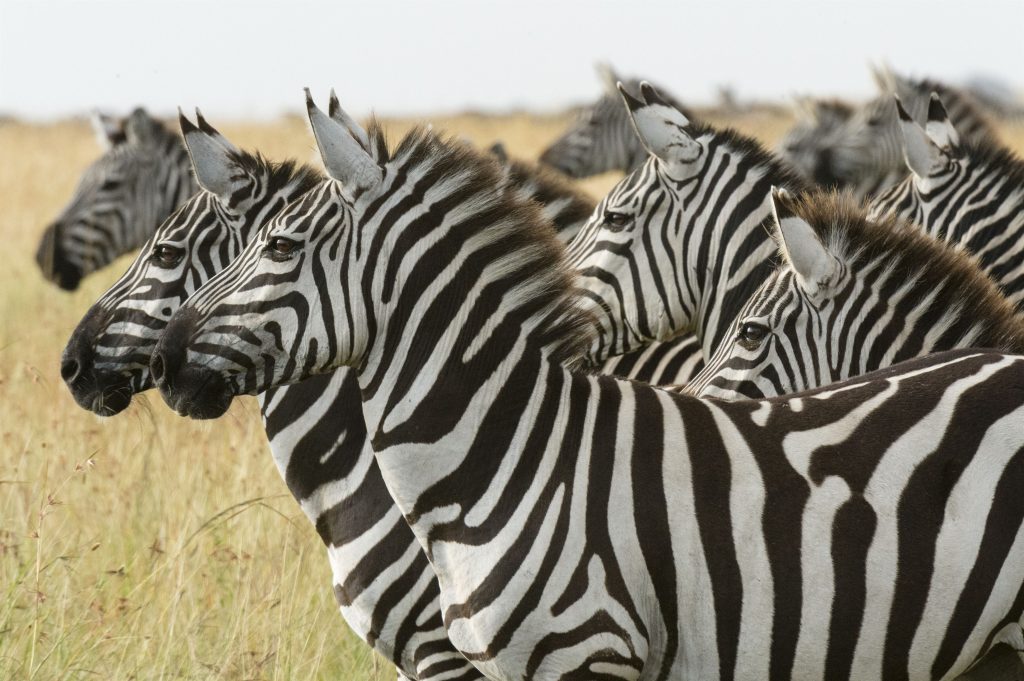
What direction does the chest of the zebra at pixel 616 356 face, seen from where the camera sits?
to the viewer's left

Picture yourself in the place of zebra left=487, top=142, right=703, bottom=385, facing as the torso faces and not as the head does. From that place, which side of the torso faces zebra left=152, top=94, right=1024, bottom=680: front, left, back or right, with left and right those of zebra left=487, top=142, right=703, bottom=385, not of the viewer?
left

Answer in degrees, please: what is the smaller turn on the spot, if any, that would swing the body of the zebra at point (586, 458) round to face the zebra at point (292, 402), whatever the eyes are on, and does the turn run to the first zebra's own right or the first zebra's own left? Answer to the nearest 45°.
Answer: approximately 45° to the first zebra's own right

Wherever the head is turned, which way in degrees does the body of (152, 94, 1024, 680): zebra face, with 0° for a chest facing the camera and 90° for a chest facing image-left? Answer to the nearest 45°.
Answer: approximately 90°

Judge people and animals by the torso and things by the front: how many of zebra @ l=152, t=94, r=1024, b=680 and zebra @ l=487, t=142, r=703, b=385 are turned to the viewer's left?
2

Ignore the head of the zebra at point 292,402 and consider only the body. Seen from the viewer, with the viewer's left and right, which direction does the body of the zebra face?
facing to the left of the viewer

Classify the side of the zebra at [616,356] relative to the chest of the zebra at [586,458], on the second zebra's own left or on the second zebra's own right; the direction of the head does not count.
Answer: on the second zebra's own right
